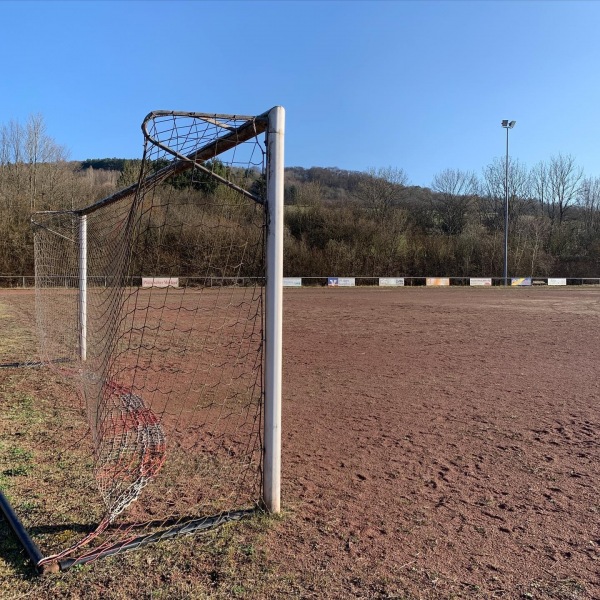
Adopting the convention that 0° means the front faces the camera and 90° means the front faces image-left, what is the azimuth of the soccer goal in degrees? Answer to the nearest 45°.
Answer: approximately 270°
